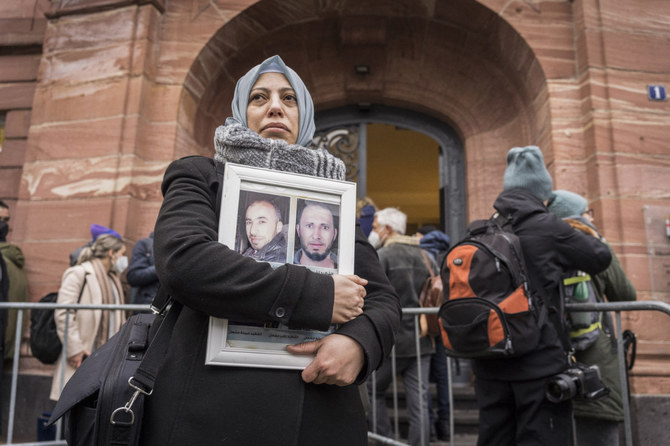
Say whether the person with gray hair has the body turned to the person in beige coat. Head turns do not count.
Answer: no

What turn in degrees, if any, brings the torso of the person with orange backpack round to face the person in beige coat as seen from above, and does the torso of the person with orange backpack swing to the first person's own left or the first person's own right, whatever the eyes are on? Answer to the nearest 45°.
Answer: approximately 135° to the first person's own left

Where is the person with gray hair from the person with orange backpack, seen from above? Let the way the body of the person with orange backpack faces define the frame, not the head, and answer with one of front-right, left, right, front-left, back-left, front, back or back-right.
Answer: left

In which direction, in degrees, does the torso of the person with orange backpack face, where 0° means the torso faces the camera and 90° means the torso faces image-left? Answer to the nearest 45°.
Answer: approximately 225°

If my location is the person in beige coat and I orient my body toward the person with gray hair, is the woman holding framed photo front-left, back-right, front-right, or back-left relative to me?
front-right

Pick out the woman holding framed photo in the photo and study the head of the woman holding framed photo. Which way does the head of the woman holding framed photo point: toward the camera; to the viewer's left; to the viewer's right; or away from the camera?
toward the camera
